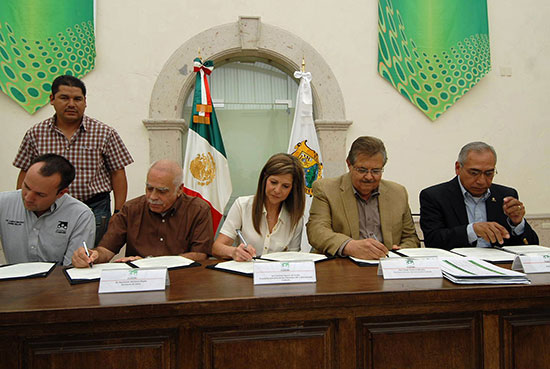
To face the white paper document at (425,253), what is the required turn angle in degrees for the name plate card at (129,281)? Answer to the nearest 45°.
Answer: approximately 90° to its left

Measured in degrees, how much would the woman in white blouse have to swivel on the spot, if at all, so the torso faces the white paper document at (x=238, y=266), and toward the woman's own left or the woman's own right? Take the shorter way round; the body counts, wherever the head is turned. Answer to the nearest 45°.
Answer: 0° — they already face it

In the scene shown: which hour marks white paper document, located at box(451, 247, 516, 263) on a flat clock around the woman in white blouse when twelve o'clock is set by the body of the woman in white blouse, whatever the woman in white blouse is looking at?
The white paper document is roughly at 10 o'clock from the woman in white blouse.

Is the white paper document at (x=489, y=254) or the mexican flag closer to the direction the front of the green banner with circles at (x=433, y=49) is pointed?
the white paper document

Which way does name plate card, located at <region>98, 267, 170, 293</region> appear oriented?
toward the camera

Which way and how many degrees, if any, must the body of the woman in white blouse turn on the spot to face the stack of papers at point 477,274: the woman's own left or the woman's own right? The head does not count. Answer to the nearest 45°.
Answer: approximately 45° to the woman's own left

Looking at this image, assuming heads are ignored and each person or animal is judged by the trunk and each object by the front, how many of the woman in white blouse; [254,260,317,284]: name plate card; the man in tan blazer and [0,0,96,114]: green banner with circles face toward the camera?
4

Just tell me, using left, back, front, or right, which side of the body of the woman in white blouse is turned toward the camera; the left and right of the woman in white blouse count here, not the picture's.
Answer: front

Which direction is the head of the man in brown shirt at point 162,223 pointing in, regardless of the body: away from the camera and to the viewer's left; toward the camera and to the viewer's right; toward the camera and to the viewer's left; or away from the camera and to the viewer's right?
toward the camera and to the viewer's left

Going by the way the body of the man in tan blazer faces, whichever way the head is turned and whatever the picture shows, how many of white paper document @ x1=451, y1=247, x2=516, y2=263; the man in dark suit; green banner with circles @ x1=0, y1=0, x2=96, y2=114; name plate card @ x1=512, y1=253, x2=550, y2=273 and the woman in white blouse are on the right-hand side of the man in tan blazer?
2

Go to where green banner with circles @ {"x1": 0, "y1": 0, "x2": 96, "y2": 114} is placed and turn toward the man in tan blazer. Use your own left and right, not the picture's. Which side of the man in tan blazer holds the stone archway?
left
